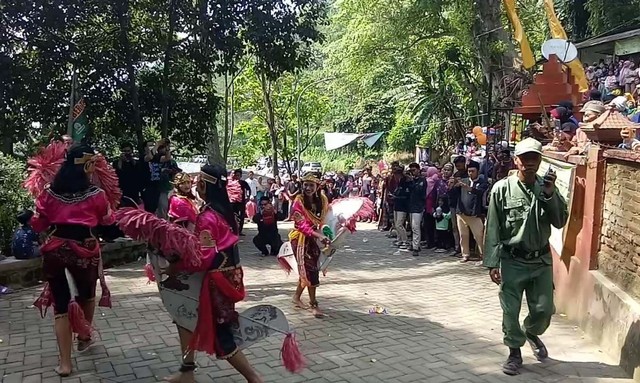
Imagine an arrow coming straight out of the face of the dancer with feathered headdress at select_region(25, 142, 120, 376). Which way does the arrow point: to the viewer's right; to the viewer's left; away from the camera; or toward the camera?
away from the camera

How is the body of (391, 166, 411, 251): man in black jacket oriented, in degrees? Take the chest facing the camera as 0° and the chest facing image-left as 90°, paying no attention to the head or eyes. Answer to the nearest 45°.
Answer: approximately 90°

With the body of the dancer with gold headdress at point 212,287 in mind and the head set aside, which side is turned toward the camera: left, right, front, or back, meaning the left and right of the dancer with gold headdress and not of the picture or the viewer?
left

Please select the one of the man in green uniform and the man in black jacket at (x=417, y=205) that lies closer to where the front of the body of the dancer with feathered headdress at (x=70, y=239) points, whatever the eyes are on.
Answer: the man in black jacket

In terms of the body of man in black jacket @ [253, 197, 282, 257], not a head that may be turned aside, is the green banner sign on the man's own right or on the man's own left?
on the man's own right

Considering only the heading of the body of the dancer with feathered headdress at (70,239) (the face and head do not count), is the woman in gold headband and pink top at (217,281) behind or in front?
behind

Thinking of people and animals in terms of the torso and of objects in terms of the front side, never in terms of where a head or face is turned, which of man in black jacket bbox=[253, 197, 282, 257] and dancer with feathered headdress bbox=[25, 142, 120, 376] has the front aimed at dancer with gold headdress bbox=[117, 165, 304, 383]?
the man in black jacket

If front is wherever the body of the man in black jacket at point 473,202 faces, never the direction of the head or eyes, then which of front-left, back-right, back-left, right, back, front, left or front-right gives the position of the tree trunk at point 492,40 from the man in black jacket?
back-right

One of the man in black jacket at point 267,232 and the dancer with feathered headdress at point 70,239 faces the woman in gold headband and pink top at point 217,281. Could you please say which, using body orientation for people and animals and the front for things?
the man in black jacket

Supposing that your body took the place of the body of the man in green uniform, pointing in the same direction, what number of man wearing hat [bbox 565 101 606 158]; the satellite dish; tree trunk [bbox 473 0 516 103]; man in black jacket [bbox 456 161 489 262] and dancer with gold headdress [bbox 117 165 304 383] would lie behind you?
4

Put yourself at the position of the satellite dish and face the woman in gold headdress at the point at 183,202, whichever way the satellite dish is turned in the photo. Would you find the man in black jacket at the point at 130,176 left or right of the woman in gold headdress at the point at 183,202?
right

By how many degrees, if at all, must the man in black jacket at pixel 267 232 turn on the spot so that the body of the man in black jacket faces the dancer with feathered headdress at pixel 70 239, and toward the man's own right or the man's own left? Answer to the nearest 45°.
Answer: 0° — they already face them

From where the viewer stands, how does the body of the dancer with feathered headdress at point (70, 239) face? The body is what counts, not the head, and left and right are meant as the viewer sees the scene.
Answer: facing away from the viewer

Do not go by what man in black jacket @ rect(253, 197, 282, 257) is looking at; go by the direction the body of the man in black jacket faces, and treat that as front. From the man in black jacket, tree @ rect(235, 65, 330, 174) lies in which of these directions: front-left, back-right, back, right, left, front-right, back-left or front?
back
